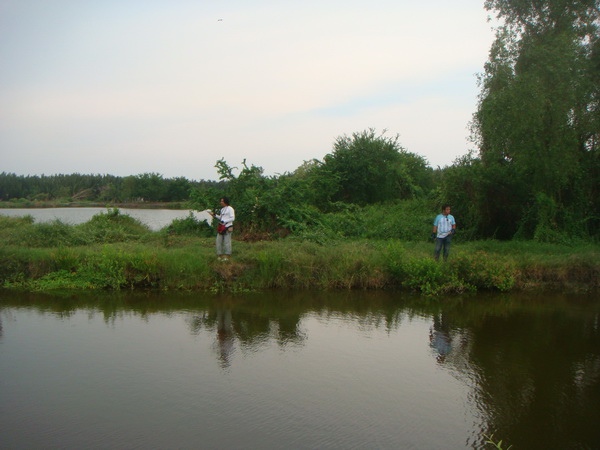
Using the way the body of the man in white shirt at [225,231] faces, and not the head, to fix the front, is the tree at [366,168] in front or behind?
behind

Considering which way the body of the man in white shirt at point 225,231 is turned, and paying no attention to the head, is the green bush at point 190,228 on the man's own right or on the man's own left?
on the man's own right

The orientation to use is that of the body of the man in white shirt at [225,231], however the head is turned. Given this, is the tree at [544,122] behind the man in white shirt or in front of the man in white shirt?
behind

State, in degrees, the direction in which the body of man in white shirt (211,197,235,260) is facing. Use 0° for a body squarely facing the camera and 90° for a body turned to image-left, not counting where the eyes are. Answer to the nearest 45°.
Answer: approximately 45°

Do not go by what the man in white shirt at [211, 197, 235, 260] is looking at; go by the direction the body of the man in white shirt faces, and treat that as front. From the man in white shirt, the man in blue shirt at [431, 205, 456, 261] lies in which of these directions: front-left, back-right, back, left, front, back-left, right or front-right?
back-left
